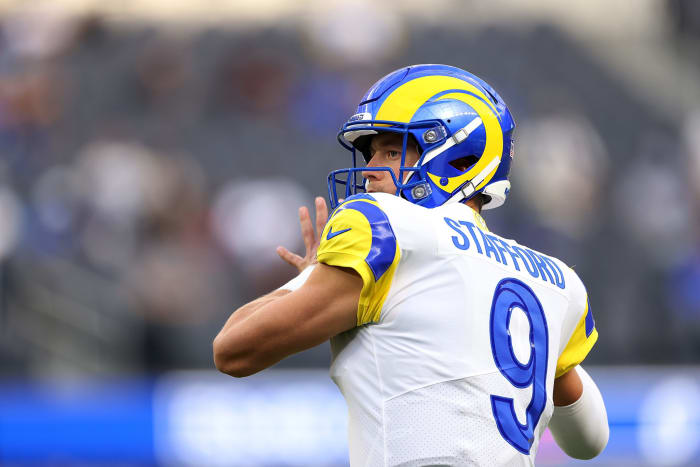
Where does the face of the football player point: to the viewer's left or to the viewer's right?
to the viewer's left

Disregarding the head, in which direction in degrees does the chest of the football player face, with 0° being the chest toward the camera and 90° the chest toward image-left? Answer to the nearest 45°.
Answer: approximately 135°
